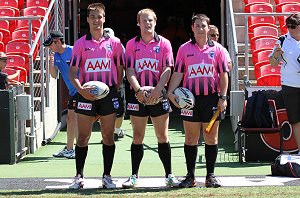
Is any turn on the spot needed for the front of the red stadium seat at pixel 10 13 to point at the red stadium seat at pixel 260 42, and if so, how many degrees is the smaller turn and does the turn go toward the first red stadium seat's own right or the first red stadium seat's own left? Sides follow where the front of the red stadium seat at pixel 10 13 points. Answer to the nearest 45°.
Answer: approximately 45° to the first red stadium seat's own left

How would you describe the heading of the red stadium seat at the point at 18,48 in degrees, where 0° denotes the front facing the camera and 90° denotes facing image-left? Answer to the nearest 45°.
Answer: approximately 0°

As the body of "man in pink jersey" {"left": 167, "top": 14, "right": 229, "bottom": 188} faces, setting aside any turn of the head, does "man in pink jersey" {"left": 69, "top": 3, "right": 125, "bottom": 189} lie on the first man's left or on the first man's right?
on the first man's right

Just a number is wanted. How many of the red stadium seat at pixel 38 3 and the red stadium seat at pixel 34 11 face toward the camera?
2
